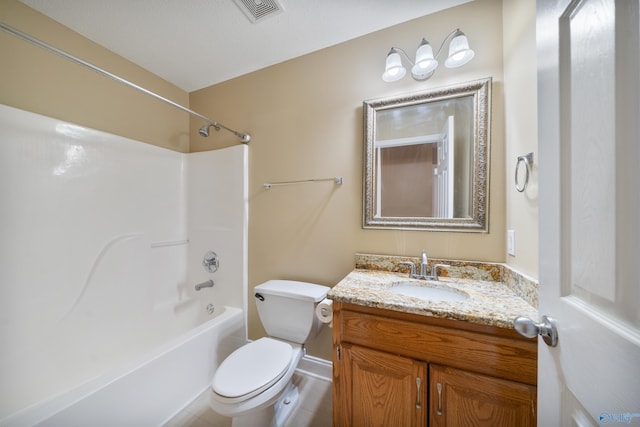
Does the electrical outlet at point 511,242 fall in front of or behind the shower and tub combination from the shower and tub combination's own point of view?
in front

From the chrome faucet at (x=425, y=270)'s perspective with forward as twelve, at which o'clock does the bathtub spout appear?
The bathtub spout is roughly at 3 o'clock from the chrome faucet.

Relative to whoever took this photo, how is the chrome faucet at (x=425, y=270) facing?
facing the viewer

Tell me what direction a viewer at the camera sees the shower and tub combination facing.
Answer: facing the viewer and to the right of the viewer

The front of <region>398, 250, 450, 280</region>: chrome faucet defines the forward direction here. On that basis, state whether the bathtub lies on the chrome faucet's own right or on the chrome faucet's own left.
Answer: on the chrome faucet's own right

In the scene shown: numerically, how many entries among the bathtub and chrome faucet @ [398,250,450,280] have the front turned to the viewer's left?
0

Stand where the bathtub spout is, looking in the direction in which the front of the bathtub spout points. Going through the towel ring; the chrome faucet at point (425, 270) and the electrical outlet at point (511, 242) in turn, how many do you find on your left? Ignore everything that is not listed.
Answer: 3

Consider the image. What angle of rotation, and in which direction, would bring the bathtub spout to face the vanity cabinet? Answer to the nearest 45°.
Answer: approximately 90° to its left

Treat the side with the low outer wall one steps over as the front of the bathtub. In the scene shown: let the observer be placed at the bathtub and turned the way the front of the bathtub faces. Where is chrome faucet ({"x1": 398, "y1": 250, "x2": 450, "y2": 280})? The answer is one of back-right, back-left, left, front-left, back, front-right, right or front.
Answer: front

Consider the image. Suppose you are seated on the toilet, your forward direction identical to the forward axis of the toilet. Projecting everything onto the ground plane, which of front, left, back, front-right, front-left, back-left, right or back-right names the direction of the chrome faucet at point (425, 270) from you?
back-left

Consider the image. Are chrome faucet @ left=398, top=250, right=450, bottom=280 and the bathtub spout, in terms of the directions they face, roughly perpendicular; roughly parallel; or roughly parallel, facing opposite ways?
roughly parallel

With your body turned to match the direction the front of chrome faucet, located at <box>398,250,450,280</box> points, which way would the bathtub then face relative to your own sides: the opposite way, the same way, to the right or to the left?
to the left

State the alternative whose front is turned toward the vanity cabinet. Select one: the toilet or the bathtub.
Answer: the bathtub

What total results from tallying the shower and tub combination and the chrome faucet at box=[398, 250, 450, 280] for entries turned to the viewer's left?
0

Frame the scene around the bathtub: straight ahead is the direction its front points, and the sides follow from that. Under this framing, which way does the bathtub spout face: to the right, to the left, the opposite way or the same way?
to the right

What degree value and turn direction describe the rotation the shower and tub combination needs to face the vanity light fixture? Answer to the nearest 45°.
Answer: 0° — it already faces it

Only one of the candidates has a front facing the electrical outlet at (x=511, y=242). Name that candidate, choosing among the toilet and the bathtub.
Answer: the bathtub
